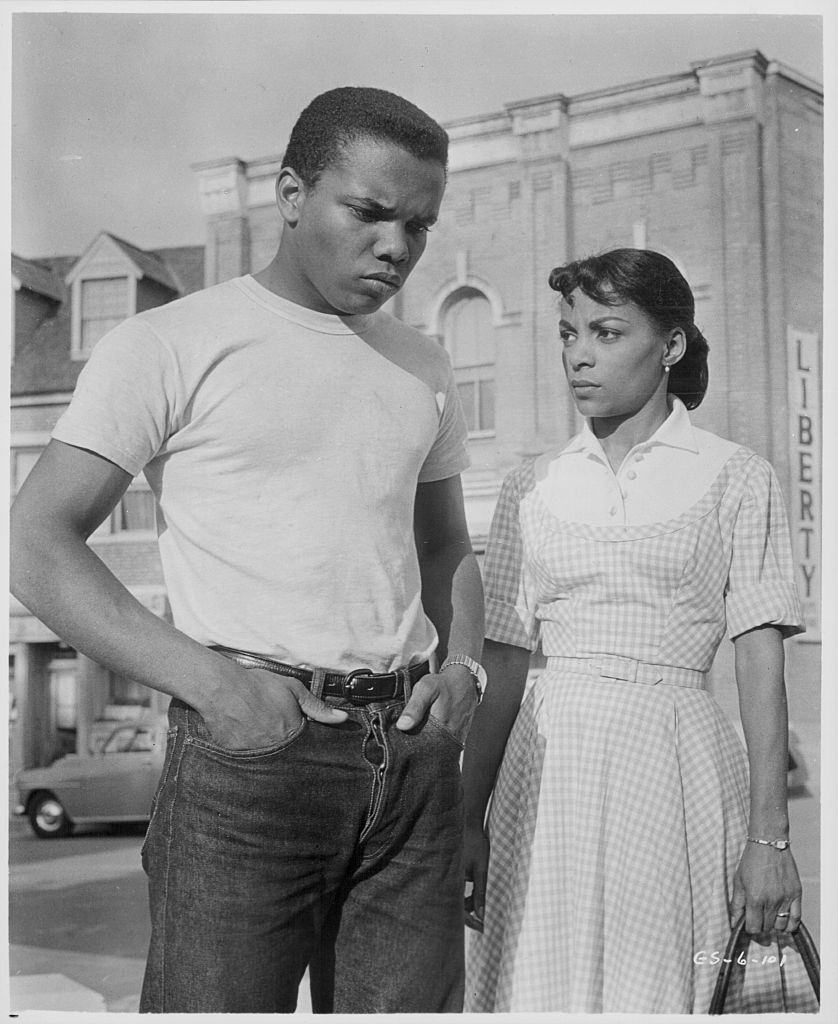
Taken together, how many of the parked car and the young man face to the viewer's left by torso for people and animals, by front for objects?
1

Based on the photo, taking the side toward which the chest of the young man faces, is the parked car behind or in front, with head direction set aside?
behind

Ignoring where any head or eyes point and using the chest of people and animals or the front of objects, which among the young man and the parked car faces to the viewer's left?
the parked car

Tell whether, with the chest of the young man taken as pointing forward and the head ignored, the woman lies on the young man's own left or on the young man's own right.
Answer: on the young man's own left

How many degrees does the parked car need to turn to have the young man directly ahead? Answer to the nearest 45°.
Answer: approximately 90° to its left

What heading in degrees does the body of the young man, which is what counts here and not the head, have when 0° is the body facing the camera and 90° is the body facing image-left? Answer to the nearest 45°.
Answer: approximately 315°

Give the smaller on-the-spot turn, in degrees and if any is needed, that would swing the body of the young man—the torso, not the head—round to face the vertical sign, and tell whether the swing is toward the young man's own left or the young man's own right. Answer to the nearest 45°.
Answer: approximately 90° to the young man's own left

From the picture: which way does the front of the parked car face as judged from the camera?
facing to the left of the viewer

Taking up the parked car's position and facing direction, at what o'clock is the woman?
The woman is roughly at 8 o'clock from the parked car.
